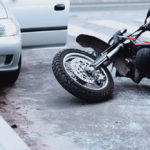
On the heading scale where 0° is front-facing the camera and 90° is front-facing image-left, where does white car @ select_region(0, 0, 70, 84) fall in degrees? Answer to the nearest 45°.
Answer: approximately 0°
